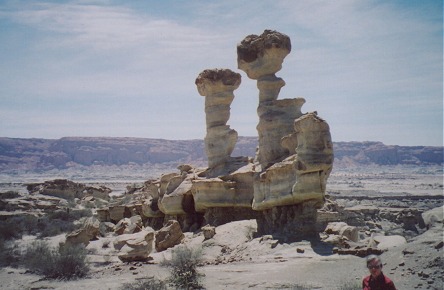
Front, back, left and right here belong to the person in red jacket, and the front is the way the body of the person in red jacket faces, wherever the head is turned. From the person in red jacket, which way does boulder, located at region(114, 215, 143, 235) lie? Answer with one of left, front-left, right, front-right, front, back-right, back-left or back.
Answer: back-right

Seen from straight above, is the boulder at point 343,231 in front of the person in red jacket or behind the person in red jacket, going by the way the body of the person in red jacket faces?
behind

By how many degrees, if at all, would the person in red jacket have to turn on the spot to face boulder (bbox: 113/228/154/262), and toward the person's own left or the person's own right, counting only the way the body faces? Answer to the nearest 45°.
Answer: approximately 135° to the person's own right

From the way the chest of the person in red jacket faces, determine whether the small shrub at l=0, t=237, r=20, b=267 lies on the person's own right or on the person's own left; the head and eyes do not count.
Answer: on the person's own right

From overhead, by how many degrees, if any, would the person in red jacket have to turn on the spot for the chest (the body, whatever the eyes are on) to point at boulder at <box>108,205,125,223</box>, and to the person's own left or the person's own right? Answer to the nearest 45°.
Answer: approximately 135° to the person's own right

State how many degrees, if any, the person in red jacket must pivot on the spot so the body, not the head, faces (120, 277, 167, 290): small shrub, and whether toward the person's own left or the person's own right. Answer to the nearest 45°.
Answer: approximately 135° to the person's own right

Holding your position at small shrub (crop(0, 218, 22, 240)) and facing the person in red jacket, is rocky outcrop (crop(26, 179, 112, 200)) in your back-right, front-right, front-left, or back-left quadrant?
back-left

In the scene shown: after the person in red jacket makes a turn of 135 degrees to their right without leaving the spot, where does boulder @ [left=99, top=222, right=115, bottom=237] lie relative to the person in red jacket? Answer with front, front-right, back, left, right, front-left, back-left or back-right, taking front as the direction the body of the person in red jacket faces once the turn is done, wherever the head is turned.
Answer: front

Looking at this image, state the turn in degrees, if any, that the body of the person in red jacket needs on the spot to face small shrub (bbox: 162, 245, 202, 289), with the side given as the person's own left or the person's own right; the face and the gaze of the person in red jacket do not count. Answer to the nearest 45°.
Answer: approximately 135° to the person's own right

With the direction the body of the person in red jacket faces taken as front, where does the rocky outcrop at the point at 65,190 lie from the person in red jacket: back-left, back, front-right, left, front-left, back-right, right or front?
back-right

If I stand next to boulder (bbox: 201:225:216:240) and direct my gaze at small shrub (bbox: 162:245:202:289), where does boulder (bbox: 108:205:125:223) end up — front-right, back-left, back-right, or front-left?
back-right

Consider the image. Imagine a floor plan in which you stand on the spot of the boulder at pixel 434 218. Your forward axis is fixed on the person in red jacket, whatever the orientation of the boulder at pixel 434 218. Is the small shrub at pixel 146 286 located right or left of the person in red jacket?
right

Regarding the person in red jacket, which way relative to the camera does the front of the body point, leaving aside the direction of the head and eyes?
toward the camera

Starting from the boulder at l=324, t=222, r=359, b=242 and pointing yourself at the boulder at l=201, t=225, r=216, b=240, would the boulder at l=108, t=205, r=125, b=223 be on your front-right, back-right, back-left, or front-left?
front-right
